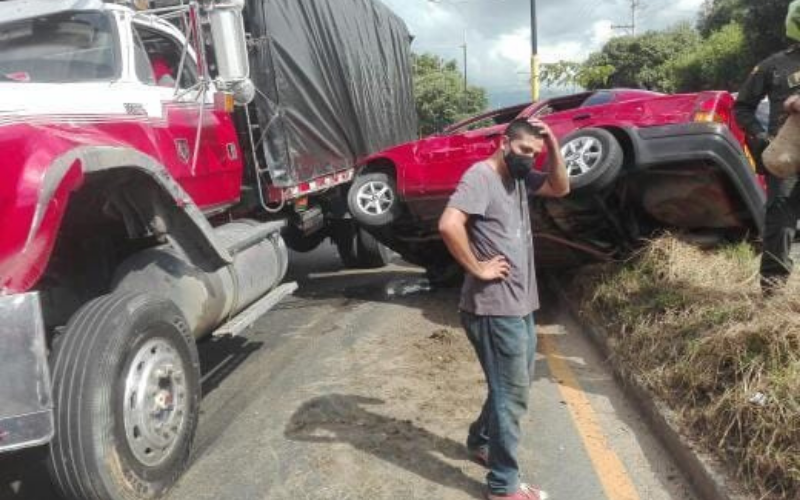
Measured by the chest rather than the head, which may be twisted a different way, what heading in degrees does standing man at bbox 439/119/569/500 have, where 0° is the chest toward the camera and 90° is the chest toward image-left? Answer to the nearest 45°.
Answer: approximately 315°

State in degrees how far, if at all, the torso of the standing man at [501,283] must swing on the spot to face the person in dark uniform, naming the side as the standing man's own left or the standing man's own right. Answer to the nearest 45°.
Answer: approximately 90° to the standing man's own left

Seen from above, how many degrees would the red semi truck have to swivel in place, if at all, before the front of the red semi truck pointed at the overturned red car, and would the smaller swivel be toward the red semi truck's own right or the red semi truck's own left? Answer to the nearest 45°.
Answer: approximately 135° to the red semi truck's own left

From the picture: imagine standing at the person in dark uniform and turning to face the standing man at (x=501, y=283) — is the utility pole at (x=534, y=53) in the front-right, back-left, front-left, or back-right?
back-right

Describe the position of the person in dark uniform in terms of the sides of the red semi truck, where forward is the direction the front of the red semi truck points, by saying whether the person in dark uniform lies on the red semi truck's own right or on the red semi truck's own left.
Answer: on the red semi truck's own left

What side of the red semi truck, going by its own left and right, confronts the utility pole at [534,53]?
back

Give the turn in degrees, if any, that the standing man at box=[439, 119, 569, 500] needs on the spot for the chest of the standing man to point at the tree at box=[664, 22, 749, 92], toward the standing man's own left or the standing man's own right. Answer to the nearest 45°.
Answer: approximately 135° to the standing man's own left

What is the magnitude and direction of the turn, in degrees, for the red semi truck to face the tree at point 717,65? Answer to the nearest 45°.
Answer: approximately 180°

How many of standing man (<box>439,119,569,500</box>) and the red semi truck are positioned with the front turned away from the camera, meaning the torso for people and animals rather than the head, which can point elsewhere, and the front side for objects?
0

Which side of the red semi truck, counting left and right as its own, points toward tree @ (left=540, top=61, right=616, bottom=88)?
back

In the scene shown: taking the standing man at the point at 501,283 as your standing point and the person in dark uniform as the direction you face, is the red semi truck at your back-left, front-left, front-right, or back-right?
back-left

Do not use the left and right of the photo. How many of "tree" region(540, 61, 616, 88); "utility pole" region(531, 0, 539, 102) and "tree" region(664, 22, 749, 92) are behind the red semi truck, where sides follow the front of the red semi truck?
3
